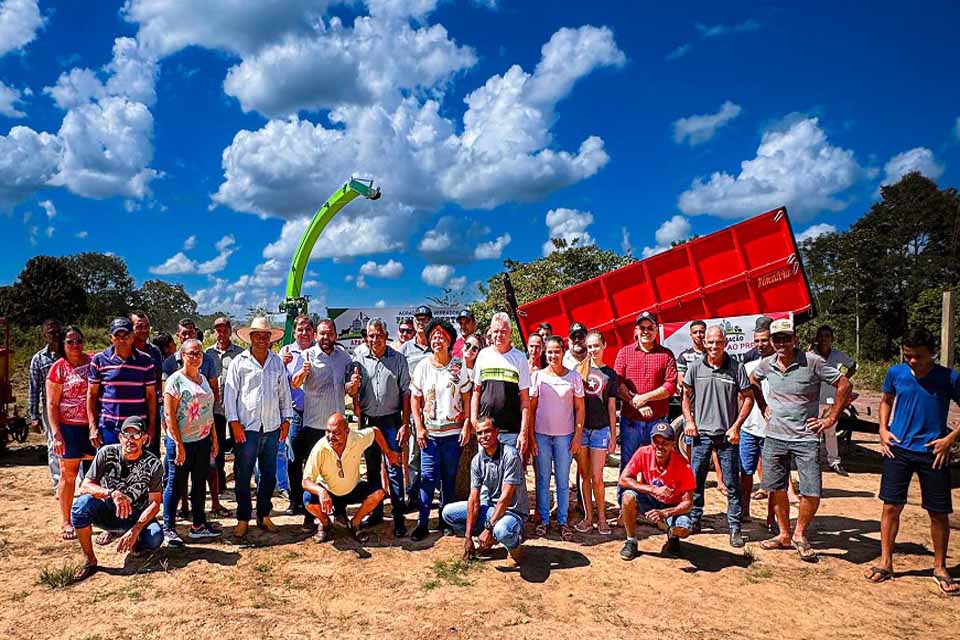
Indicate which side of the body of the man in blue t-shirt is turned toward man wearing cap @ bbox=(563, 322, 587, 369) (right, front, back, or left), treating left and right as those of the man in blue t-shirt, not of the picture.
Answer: right

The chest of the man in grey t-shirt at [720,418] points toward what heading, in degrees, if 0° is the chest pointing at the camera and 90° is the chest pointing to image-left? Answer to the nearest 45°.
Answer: approximately 0°

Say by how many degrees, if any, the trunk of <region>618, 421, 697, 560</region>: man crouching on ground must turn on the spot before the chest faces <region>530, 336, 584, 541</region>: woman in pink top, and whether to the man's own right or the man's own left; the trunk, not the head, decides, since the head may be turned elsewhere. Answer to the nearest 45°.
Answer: approximately 90° to the man's own right

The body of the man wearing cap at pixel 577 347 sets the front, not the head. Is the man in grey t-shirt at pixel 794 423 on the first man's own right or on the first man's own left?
on the first man's own left

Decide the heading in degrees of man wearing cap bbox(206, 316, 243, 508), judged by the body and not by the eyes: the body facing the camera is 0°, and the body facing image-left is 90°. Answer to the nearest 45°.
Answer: approximately 0°
